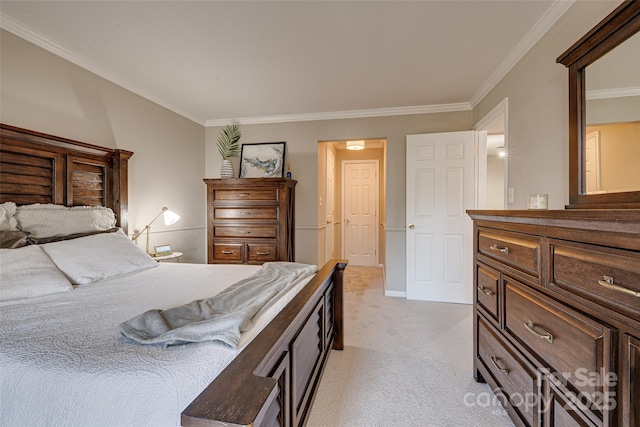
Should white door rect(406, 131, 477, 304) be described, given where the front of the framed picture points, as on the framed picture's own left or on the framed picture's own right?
on the framed picture's own left

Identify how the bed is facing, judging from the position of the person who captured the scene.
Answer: facing the viewer and to the right of the viewer

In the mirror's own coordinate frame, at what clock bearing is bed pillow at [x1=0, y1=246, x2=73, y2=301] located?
The bed pillow is roughly at 12 o'clock from the mirror.

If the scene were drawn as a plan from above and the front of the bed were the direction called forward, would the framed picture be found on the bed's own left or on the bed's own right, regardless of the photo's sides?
on the bed's own left

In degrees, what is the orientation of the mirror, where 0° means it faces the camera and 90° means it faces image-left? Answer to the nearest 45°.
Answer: approximately 45°

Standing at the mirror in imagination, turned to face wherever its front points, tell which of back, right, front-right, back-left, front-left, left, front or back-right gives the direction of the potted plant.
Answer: front-right

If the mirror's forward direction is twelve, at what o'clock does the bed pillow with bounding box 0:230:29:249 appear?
The bed pillow is roughly at 12 o'clock from the mirror.

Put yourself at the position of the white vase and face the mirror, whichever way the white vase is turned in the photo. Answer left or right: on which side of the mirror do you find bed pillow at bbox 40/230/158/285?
right

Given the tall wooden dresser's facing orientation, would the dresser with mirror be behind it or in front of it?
in front

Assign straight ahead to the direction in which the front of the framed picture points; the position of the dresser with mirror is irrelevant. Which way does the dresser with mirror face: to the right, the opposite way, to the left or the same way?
to the right

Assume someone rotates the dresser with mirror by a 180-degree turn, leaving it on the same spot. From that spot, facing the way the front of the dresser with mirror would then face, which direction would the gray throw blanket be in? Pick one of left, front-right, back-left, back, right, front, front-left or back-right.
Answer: back
